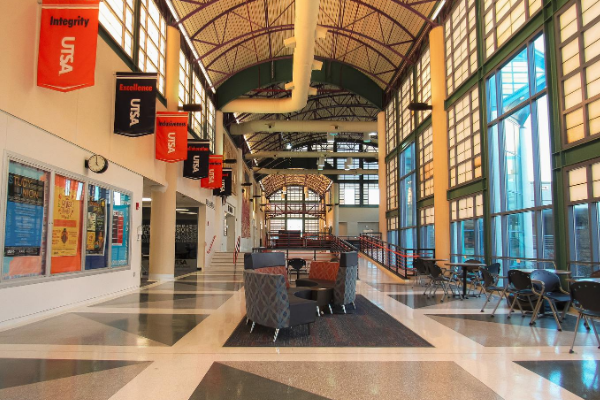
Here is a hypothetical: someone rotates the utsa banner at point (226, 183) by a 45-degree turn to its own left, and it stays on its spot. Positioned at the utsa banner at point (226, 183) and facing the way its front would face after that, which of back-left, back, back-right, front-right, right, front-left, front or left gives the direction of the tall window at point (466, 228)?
front

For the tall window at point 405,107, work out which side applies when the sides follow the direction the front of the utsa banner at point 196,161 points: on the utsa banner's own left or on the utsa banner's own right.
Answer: on the utsa banner's own left

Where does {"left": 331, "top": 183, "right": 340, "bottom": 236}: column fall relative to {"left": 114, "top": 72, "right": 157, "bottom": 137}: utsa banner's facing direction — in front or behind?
behind

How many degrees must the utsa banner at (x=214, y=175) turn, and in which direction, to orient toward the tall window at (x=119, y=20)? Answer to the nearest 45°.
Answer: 0° — it already faces it

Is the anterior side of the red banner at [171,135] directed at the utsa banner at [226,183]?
no

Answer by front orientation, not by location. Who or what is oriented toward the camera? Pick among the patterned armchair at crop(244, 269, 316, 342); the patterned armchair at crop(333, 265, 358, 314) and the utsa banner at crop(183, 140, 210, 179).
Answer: the utsa banner

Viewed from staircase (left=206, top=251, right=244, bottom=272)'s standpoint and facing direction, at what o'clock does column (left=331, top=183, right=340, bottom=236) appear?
The column is roughly at 7 o'clock from the staircase.

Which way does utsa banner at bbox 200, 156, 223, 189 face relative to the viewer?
toward the camera

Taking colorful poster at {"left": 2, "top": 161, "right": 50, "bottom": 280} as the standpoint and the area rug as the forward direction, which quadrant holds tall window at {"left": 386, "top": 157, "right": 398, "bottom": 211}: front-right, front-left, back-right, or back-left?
front-left

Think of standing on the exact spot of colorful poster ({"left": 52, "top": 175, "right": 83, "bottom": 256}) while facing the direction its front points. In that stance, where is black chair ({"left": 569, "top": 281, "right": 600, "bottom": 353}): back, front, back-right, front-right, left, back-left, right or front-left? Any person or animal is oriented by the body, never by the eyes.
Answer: front

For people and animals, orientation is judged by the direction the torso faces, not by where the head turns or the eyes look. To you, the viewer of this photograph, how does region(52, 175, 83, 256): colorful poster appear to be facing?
facing the viewer and to the right of the viewer

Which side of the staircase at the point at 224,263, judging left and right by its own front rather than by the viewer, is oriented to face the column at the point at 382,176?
left

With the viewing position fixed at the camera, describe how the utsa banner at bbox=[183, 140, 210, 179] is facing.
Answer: facing the viewer

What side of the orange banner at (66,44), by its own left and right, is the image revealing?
front

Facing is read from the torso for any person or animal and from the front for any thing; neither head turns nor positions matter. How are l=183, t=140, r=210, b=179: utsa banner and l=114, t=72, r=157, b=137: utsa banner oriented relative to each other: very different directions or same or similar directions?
same or similar directions

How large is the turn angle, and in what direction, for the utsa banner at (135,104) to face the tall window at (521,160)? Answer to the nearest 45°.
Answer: approximately 90° to its left

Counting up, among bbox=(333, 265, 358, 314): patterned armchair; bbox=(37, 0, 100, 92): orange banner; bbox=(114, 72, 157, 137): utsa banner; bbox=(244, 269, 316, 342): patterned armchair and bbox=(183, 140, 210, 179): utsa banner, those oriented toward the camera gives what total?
3

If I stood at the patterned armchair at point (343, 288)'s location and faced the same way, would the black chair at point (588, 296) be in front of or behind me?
behind

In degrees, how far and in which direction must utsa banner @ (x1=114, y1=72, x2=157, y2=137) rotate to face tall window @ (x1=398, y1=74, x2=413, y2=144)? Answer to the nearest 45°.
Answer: approximately 135° to its left

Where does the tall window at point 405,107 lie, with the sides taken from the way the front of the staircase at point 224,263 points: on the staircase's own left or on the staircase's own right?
on the staircase's own left

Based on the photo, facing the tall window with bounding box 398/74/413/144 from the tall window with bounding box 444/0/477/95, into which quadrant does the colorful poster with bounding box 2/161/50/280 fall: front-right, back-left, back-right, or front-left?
back-left

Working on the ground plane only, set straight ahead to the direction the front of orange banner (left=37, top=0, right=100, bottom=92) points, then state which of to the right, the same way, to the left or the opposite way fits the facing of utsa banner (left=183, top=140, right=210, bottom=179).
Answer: the same way
